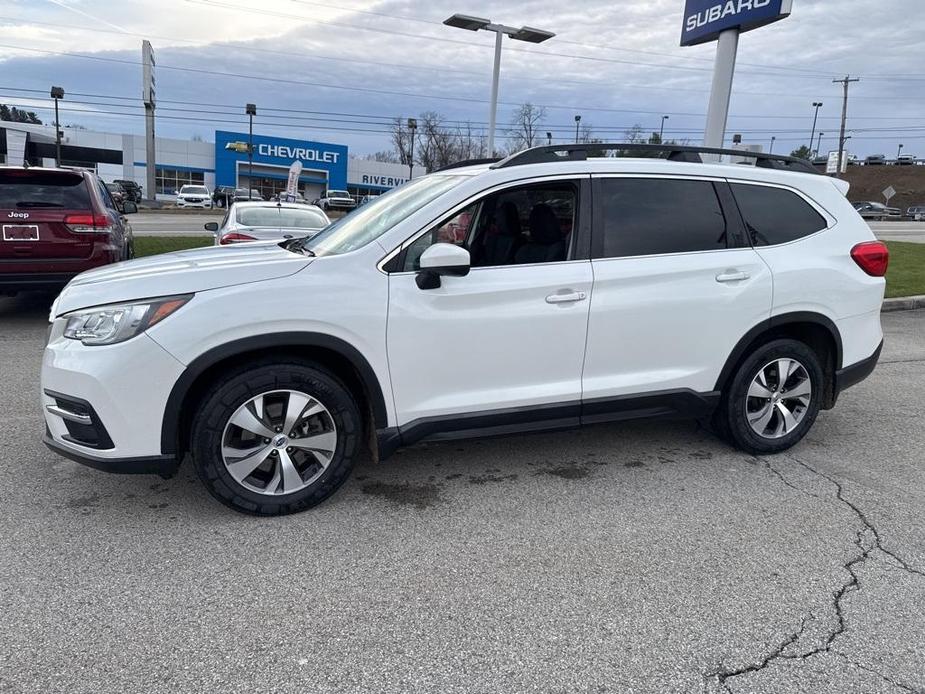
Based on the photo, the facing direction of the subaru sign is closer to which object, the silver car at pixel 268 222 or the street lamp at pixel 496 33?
the silver car

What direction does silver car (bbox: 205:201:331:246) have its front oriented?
away from the camera

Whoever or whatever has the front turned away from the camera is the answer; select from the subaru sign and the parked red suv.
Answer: the parked red suv

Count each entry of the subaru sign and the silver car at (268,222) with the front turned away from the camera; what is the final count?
1

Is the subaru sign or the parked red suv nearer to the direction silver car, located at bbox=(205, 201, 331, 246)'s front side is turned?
the subaru sign

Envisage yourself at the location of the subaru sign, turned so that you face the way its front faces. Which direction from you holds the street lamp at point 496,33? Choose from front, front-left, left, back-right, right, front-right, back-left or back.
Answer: right

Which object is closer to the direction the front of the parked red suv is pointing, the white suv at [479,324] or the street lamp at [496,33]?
the street lamp

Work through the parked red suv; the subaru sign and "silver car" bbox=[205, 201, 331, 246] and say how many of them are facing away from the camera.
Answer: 2

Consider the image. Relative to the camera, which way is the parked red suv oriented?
away from the camera

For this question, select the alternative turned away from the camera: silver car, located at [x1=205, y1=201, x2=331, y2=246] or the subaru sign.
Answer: the silver car

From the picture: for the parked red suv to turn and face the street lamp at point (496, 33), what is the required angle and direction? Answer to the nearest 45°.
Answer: approximately 45° to its right

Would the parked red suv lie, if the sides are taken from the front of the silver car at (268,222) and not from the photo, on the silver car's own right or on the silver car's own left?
on the silver car's own left

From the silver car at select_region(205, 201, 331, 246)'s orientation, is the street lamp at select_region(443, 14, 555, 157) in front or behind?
in front

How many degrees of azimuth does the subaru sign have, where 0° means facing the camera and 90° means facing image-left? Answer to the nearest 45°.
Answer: approximately 45°
